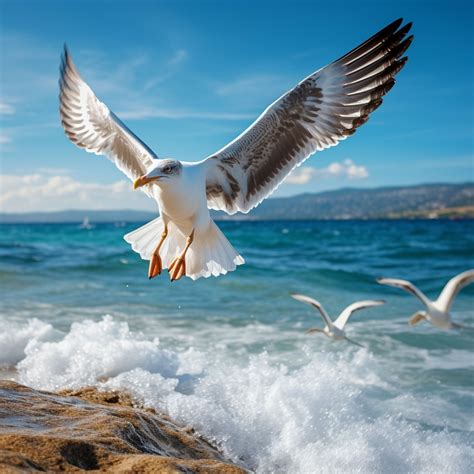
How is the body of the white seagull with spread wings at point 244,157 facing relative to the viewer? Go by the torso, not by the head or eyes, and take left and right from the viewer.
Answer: facing the viewer and to the left of the viewer
